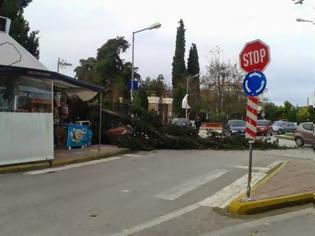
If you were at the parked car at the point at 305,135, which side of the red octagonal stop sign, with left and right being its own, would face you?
back
